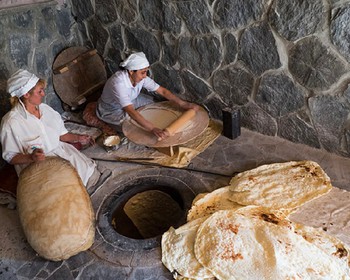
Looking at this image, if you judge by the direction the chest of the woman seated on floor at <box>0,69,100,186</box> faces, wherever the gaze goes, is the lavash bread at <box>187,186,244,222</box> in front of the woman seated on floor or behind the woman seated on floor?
in front

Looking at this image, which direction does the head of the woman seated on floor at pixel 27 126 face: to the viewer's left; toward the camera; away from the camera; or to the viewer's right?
to the viewer's right

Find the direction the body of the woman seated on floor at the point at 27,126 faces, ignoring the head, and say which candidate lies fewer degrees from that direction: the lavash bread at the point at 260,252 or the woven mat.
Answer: the lavash bread

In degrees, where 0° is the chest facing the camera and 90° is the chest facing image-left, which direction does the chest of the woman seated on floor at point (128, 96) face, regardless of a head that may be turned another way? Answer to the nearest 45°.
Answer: approximately 315°

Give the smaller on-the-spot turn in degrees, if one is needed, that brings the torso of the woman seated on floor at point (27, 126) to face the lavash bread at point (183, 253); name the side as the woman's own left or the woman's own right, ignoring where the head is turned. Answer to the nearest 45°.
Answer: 0° — they already face it

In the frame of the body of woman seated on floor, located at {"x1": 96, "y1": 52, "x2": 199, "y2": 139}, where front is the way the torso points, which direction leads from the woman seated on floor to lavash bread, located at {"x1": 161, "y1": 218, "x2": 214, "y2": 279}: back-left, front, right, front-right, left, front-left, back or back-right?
front-right

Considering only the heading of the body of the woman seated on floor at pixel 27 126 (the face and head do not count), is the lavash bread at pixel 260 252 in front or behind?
in front

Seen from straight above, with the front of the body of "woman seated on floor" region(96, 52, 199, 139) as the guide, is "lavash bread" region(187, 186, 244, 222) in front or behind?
in front

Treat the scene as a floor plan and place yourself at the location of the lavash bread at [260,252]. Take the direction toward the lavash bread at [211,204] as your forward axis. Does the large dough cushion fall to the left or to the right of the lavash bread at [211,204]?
left
